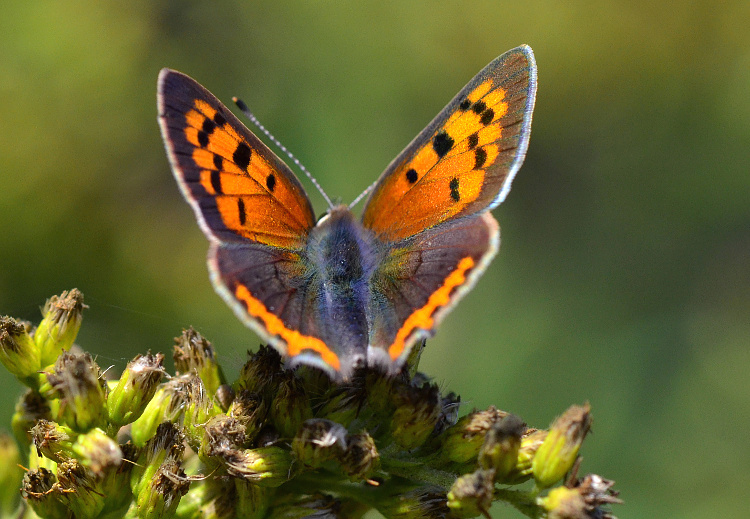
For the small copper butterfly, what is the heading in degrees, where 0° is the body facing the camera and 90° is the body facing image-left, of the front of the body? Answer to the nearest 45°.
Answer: approximately 180°
